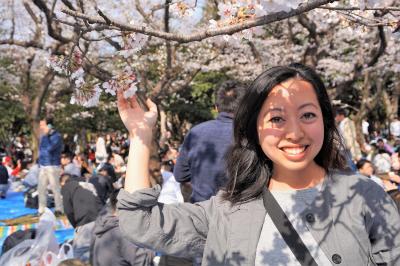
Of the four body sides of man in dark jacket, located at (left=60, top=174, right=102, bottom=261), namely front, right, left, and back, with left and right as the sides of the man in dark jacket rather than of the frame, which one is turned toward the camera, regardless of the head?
left

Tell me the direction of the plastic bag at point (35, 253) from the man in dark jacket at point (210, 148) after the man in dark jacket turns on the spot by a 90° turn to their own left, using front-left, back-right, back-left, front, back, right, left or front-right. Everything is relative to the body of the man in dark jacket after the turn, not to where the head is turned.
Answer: front

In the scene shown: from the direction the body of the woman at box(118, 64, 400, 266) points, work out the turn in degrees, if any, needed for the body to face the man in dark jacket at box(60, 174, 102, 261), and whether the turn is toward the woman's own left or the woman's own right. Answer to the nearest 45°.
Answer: approximately 135° to the woman's own right

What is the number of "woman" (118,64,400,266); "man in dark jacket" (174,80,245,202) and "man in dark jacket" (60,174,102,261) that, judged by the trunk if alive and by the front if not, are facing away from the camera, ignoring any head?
1

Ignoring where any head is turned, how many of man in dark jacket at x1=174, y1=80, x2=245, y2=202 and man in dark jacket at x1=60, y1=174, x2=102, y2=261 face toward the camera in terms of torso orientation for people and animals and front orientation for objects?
0

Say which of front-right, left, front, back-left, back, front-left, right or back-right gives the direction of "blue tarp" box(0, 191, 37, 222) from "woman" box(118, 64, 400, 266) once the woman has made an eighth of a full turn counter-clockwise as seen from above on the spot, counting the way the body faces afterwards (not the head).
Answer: back

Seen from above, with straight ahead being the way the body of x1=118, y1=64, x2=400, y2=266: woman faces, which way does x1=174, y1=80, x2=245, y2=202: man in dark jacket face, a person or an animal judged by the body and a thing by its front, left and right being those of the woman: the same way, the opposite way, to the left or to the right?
the opposite way

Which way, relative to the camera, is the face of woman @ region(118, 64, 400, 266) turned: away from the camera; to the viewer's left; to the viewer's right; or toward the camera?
toward the camera

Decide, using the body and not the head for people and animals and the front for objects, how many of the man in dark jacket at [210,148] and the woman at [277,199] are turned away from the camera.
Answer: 1

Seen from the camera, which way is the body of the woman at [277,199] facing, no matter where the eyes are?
toward the camera

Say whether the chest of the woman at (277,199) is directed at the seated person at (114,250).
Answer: no

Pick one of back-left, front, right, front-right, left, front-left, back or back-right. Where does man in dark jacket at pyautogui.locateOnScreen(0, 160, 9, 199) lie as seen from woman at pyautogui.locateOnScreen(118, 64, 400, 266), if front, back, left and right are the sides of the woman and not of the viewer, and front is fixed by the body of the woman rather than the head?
back-right

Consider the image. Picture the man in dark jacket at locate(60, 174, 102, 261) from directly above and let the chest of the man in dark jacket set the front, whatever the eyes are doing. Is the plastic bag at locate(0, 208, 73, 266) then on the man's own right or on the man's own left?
on the man's own left

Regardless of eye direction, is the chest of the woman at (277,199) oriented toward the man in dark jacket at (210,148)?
no

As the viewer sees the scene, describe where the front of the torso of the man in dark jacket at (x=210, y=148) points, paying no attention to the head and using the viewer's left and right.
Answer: facing away from the viewer
